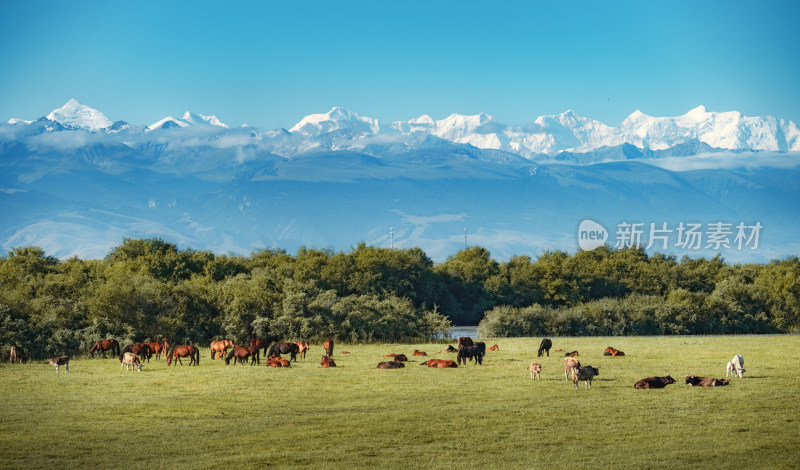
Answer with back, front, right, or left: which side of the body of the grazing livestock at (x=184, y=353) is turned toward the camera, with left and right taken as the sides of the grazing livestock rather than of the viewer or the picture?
left

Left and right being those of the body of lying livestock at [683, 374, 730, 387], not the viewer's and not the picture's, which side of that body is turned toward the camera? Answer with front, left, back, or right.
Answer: left

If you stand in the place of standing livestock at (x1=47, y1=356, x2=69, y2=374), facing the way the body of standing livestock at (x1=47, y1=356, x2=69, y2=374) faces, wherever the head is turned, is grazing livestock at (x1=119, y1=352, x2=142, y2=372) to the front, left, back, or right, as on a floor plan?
back

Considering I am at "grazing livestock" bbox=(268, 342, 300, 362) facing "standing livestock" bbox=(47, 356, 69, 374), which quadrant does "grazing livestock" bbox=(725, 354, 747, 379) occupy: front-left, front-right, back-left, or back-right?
back-left

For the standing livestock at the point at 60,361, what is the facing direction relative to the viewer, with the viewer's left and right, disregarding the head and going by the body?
facing to the left of the viewer

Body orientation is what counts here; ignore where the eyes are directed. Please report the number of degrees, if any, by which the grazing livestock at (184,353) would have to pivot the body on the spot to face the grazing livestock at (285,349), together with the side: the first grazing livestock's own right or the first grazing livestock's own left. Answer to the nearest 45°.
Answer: approximately 180°

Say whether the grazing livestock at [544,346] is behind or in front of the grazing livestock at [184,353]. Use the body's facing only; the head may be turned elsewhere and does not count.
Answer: behind

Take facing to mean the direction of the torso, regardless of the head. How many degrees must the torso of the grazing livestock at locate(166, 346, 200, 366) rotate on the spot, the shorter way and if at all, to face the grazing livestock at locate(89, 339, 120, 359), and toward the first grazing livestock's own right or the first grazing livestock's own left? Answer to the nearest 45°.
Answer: approximately 45° to the first grazing livestock's own right

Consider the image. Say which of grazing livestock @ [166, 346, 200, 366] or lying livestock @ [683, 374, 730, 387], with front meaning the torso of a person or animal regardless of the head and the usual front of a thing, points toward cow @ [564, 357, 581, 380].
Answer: lying livestock @ [683, 374, 730, 387]

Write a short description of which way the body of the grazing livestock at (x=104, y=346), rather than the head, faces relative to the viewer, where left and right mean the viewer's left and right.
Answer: facing to the left of the viewer

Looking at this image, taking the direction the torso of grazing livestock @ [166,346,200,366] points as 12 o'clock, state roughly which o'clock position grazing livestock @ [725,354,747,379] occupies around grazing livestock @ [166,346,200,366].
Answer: grazing livestock @ [725,354,747,379] is roughly at 7 o'clock from grazing livestock @ [166,346,200,366].

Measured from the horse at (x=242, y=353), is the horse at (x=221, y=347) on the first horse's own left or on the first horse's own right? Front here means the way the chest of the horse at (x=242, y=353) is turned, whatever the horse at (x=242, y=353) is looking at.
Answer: on the first horse's own right

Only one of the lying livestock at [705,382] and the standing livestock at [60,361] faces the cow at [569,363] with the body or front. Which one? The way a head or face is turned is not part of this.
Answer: the lying livestock at [705,382]

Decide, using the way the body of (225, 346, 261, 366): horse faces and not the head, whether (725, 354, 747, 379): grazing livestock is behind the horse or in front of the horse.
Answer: behind
